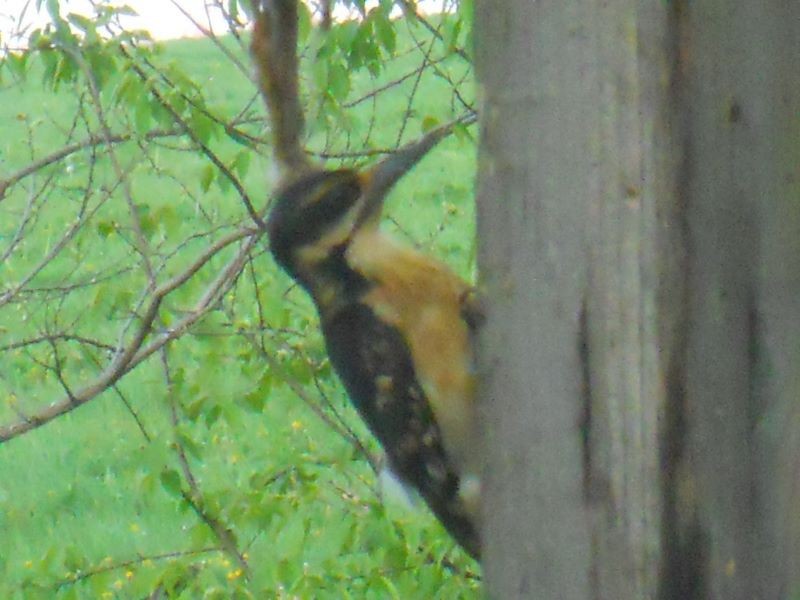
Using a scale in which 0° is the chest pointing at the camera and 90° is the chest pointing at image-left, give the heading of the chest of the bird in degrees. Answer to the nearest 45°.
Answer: approximately 270°
